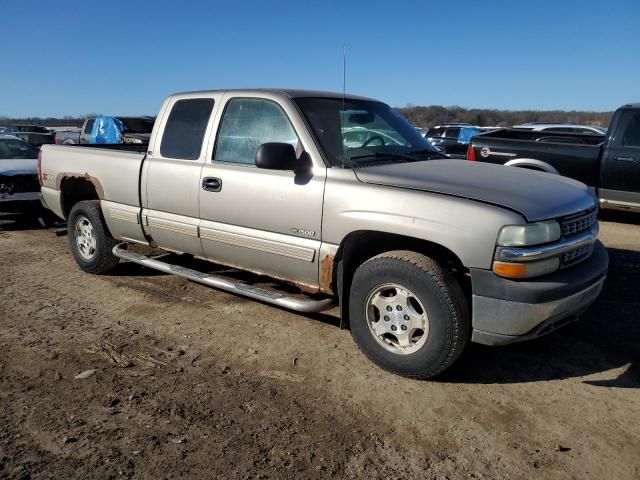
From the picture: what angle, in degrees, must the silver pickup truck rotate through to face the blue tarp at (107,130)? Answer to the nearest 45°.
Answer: approximately 180°

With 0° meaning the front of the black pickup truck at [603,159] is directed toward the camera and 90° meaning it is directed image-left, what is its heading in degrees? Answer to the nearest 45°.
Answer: approximately 270°

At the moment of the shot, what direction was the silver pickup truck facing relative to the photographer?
facing the viewer and to the right of the viewer

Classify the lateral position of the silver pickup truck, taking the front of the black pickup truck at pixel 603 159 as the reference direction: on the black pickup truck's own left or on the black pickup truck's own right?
on the black pickup truck's own right

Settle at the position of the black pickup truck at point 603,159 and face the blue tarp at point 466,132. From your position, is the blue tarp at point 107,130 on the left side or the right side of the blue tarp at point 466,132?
left

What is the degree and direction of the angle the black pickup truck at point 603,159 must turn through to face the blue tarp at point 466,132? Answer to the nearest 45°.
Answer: approximately 90° to its left

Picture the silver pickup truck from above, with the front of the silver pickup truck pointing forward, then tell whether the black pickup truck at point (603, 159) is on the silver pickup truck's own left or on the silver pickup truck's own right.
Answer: on the silver pickup truck's own left

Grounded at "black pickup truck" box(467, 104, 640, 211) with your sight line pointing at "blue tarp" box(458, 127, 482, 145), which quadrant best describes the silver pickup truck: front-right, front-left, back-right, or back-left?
back-left

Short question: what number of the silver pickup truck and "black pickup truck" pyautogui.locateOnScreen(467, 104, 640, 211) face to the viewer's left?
0

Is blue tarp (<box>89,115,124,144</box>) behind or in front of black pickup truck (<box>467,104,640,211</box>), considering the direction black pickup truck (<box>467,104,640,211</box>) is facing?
behind
